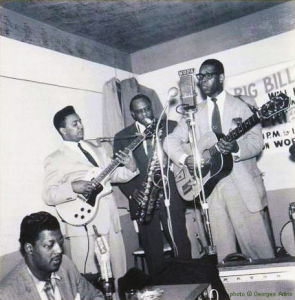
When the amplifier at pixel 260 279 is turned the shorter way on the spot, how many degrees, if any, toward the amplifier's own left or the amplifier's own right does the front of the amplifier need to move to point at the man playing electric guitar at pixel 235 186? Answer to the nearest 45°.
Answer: approximately 180°

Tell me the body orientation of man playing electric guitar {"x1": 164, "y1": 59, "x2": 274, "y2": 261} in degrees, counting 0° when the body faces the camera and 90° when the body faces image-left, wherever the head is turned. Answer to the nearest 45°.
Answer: approximately 45°

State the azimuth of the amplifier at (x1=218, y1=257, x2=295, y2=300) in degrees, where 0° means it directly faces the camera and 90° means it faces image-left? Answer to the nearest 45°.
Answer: approximately 0°

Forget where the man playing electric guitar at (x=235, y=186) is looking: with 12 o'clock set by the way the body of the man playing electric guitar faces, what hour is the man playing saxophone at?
The man playing saxophone is roughly at 2 o'clock from the man playing electric guitar.

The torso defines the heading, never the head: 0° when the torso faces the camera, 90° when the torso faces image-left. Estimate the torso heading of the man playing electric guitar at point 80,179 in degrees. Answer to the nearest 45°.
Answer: approximately 315°
